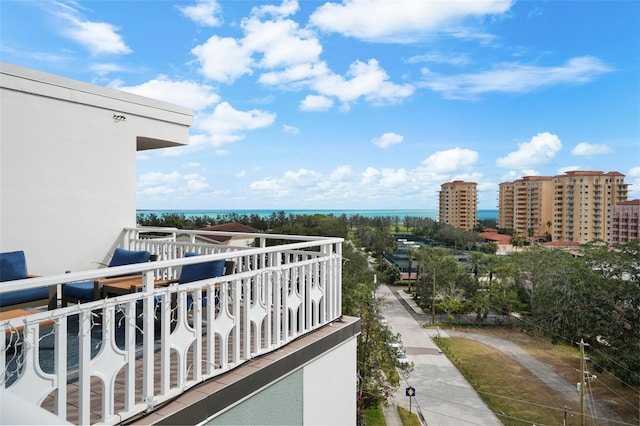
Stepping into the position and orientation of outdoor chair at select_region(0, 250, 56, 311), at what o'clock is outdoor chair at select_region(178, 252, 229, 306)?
outdoor chair at select_region(178, 252, 229, 306) is roughly at 12 o'clock from outdoor chair at select_region(0, 250, 56, 311).

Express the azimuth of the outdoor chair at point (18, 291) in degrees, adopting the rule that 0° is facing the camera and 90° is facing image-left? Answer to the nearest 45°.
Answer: approximately 315°
